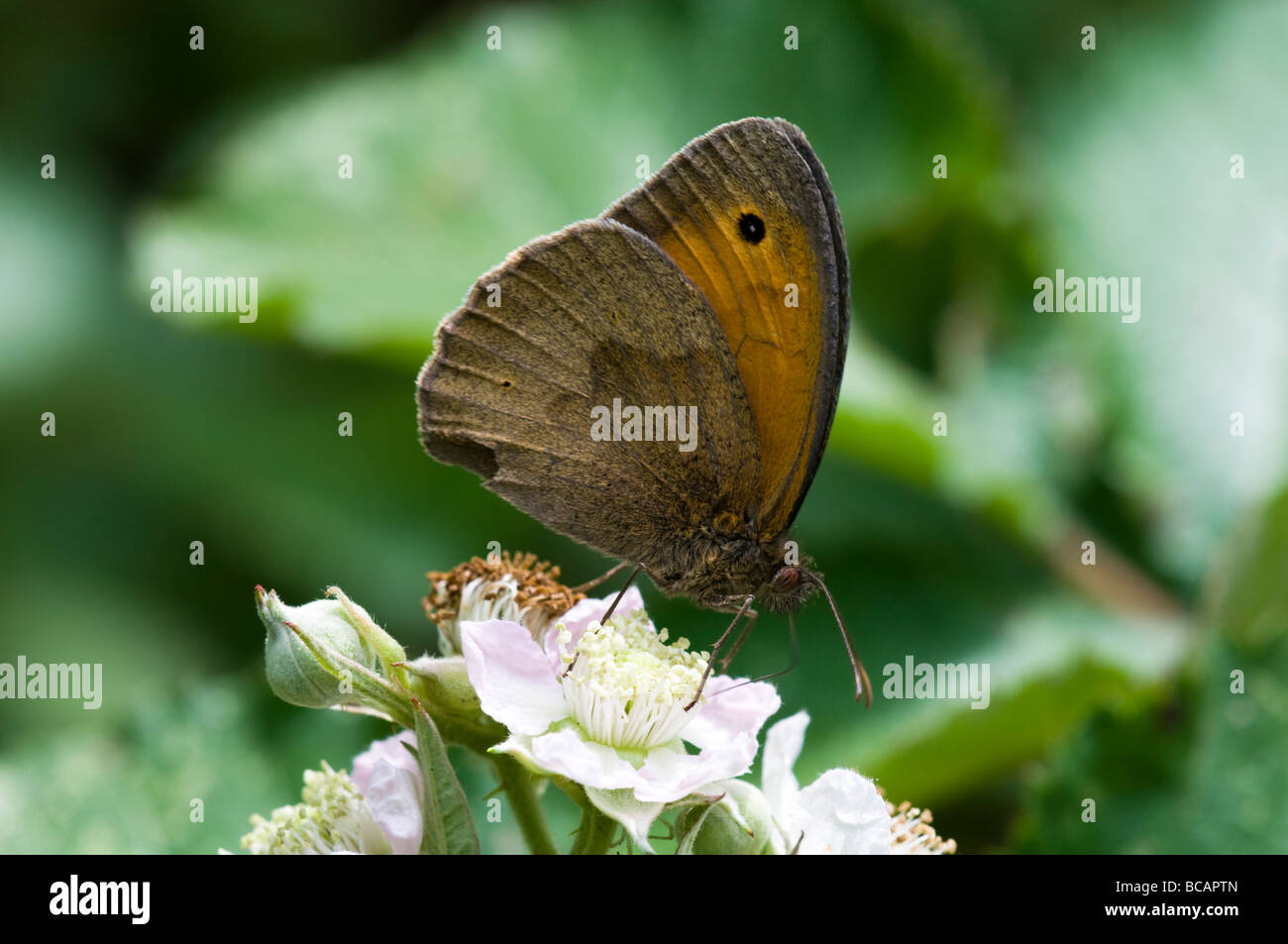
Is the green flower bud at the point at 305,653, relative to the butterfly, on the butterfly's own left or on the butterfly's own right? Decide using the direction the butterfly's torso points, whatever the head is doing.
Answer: on the butterfly's own right

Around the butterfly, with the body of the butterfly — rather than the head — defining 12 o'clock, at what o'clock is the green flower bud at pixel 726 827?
The green flower bud is roughly at 3 o'clock from the butterfly.

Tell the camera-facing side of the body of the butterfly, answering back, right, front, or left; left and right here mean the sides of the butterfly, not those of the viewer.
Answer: right

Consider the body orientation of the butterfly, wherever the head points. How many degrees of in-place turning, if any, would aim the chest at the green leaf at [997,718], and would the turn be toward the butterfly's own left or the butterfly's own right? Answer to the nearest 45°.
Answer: approximately 45° to the butterfly's own left
